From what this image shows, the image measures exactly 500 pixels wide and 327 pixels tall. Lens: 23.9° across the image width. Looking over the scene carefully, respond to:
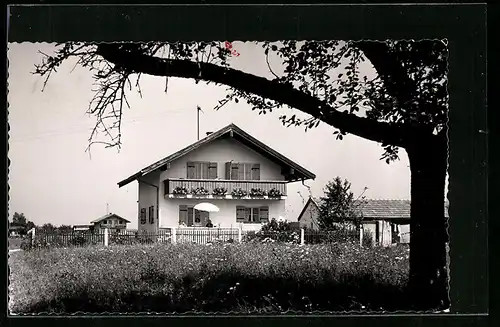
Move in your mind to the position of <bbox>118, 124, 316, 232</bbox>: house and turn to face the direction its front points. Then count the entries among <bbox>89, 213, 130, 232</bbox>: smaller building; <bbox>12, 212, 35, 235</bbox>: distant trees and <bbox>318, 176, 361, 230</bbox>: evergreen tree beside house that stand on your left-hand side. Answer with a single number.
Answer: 1

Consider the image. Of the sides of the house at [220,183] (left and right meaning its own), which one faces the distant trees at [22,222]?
right

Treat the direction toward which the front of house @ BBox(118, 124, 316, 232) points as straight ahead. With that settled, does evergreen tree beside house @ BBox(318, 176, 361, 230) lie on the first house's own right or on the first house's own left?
on the first house's own left

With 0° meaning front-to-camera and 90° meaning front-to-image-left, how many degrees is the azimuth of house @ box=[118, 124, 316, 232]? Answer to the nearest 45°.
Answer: approximately 0°
